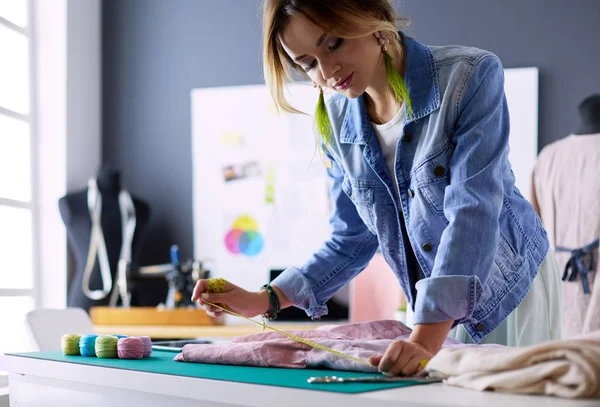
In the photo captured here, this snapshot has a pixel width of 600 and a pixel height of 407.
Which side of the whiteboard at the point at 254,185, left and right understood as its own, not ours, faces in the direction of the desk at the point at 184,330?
front

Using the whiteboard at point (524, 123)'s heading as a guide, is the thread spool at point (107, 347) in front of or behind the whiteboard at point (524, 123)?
in front

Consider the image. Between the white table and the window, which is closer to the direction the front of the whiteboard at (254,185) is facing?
the white table

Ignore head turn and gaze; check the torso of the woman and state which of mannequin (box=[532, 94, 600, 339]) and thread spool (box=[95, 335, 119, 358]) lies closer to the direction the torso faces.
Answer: the thread spool

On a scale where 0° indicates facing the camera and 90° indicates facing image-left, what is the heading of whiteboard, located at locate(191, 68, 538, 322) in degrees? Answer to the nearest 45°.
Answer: approximately 0°
